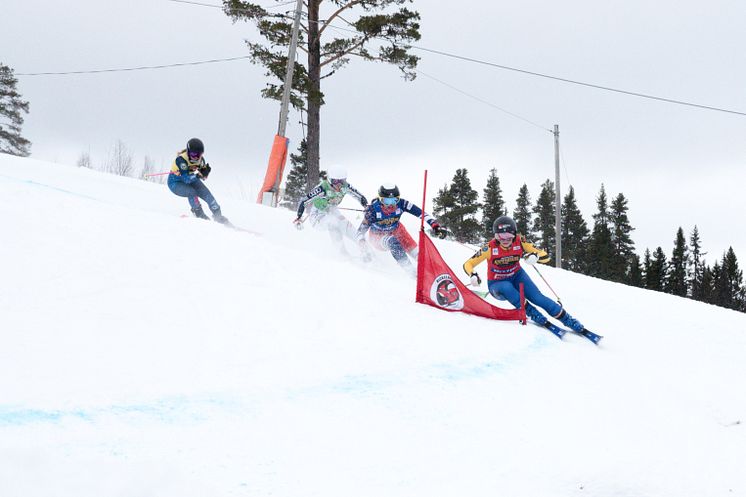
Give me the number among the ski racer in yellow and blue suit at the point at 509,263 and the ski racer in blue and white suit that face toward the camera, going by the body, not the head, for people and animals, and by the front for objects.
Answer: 2

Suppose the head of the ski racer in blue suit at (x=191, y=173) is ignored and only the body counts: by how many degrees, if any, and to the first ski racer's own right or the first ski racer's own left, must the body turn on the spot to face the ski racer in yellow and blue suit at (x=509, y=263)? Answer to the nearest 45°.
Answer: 0° — they already face them

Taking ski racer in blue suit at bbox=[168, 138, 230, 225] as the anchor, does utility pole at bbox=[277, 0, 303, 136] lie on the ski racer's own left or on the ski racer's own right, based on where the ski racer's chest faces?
on the ski racer's own left

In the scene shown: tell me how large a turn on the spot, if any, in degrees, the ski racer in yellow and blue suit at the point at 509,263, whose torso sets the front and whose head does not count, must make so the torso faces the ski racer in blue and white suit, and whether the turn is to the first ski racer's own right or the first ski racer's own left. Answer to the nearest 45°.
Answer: approximately 135° to the first ski racer's own right

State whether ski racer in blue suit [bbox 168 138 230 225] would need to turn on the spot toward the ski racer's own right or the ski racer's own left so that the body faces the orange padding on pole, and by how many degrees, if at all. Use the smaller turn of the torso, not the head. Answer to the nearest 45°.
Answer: approximately 135° to the ski racer's own left

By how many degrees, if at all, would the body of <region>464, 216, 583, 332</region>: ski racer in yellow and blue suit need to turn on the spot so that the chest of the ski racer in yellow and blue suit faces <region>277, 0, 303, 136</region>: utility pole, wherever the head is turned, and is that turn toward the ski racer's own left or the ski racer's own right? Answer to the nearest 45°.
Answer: approximately 135° to the ski racer's own right

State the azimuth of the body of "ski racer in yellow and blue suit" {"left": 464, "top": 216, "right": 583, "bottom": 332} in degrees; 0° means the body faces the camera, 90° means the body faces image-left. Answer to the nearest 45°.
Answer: approximately 0°

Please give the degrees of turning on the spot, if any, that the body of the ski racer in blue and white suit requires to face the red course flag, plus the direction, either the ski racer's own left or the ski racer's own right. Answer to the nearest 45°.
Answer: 0° — they already face it
